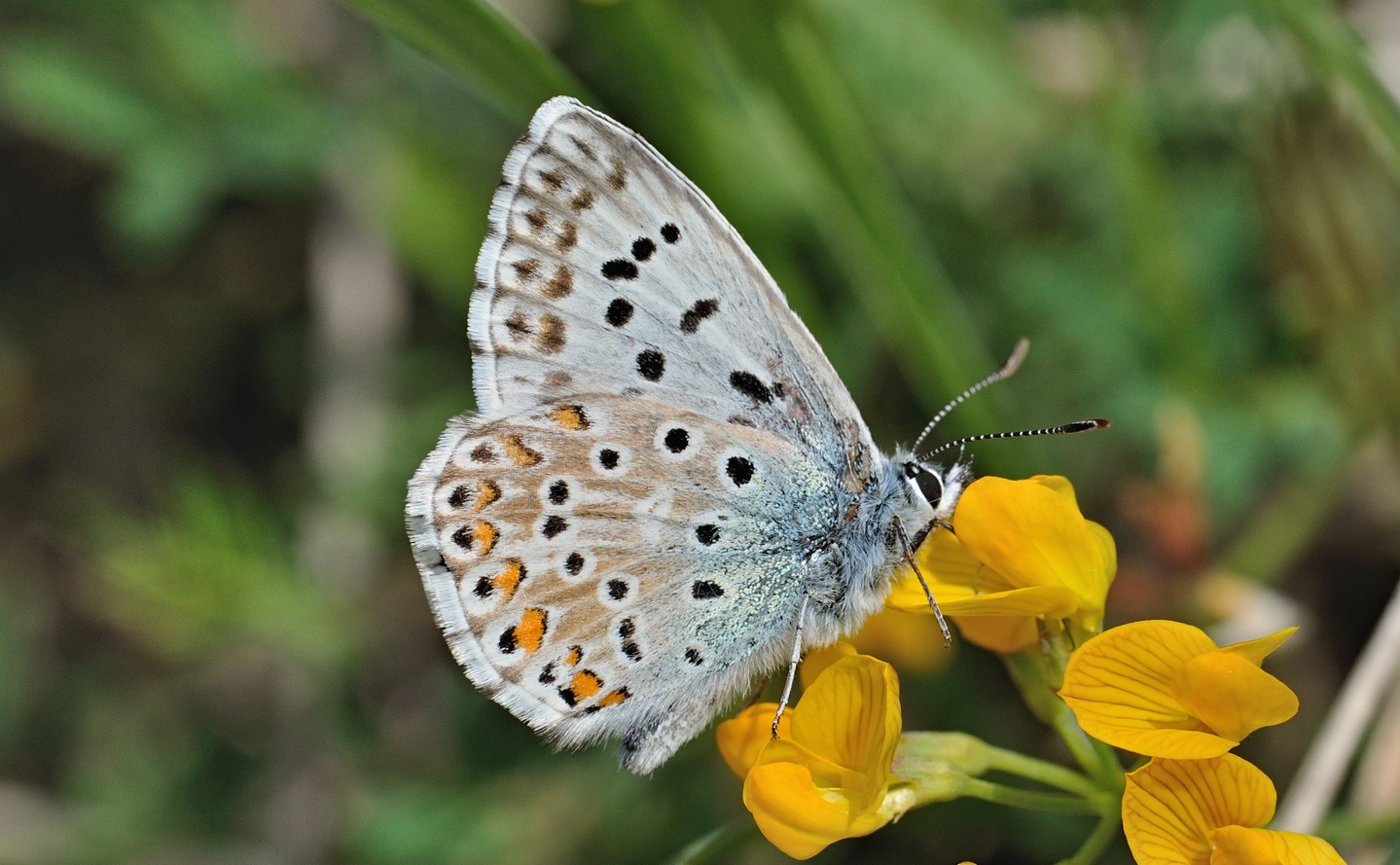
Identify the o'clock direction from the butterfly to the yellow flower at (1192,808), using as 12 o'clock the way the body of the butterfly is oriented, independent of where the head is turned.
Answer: The yellow flower is roughly at 12 o'clock from the butterfly.

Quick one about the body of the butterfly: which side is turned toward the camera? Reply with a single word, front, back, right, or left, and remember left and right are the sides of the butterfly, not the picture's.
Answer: right

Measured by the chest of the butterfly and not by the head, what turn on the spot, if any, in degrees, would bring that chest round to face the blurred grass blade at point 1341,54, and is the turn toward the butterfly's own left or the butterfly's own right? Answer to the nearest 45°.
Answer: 0° — it already faces it

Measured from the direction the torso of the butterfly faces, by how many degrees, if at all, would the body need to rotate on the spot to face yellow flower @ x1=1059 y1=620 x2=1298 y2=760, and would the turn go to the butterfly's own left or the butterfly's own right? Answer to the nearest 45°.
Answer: approximately 45° to the butterfly's own right
